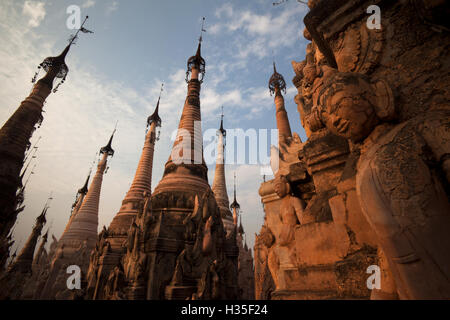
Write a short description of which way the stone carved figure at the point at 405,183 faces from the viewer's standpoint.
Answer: facing the viewer and to the left of the viewer

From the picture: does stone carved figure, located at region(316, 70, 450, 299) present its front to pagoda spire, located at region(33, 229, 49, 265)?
no

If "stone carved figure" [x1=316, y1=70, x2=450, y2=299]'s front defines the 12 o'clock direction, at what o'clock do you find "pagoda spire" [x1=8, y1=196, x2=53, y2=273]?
The pagoda spire is roughly at 2 o'clock from the stone carved figure.

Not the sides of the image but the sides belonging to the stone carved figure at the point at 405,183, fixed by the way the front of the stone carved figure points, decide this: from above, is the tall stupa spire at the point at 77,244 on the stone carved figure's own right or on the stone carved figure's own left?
on the stone carved figure's own right
